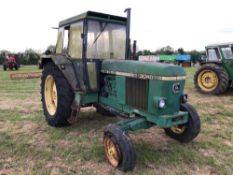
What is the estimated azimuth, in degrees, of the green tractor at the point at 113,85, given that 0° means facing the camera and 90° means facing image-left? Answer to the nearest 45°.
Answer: approximately 315°

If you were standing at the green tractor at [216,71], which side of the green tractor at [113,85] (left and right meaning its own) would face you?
left

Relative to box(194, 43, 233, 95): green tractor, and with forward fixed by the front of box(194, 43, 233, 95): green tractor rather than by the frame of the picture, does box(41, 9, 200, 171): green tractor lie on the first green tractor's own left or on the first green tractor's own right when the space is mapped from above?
on the first green tractor's own right

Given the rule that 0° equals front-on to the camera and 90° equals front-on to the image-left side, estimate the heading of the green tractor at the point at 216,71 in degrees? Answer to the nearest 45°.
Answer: approximately 315°
